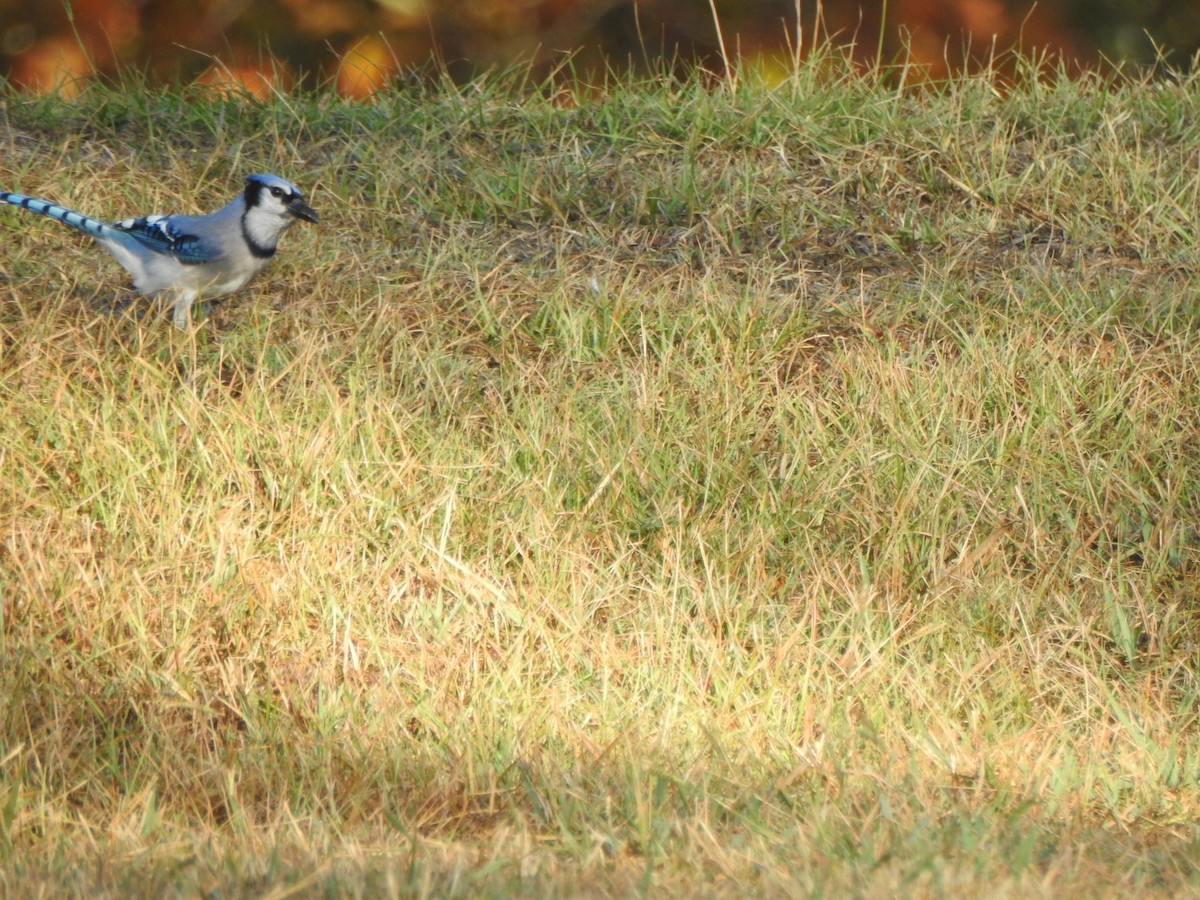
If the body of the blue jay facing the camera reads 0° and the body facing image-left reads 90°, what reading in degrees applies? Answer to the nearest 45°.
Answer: approximately 270°
